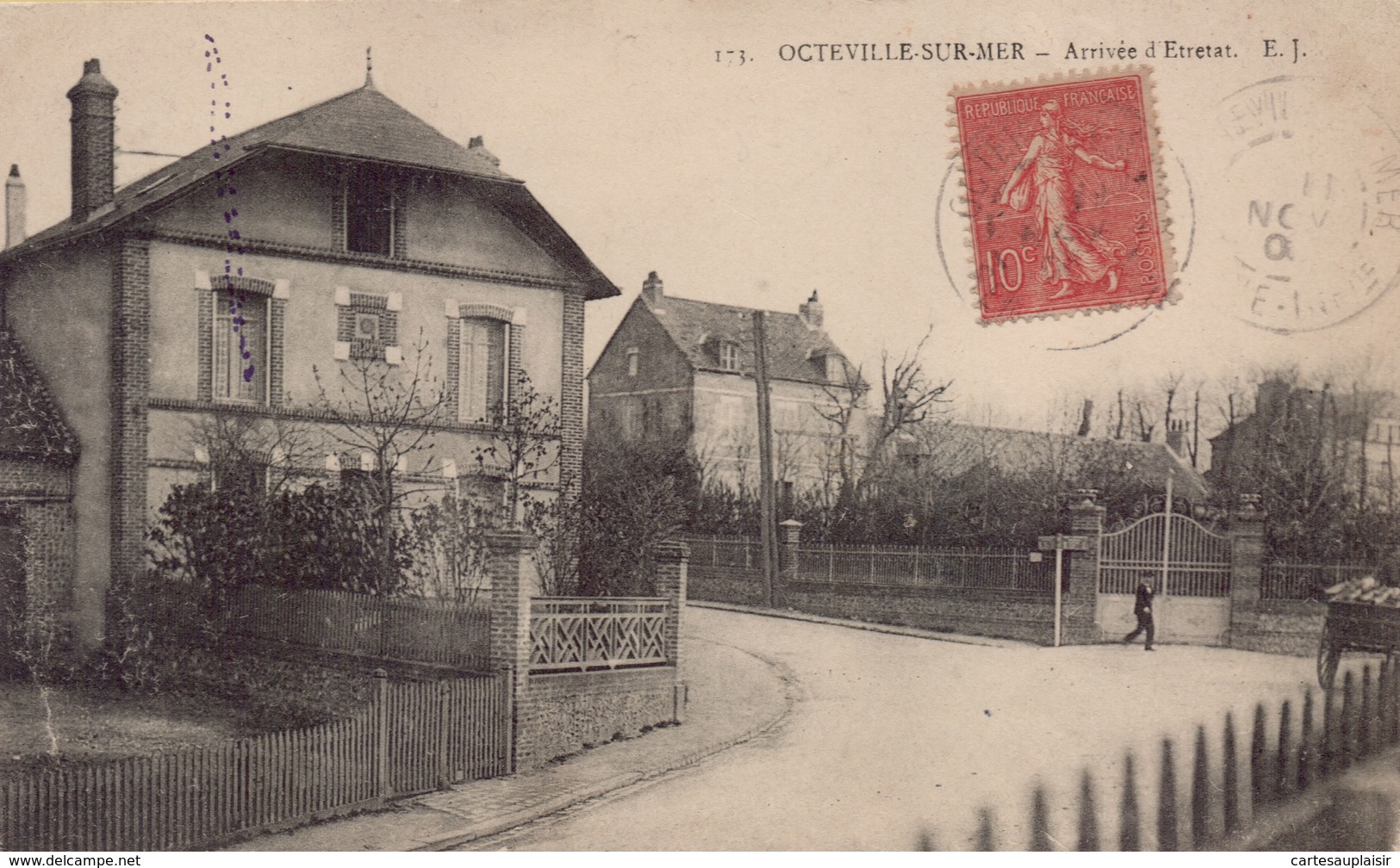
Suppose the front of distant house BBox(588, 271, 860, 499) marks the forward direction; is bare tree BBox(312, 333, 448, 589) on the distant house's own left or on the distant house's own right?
on the distant house's own right

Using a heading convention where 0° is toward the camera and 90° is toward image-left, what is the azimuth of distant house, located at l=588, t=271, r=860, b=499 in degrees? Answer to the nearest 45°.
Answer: approximately 315°

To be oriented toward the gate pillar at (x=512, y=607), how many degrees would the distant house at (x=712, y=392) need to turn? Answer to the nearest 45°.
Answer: approximately 45° to its right

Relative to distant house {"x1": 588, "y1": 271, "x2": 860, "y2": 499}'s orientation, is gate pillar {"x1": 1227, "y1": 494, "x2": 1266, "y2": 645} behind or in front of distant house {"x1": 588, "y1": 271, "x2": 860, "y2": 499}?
in front

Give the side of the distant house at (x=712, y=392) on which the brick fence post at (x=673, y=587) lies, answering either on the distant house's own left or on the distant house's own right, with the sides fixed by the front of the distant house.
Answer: on the distant house's own right

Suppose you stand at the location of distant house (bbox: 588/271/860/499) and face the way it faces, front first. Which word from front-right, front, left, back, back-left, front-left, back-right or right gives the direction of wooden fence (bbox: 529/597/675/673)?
front-right
